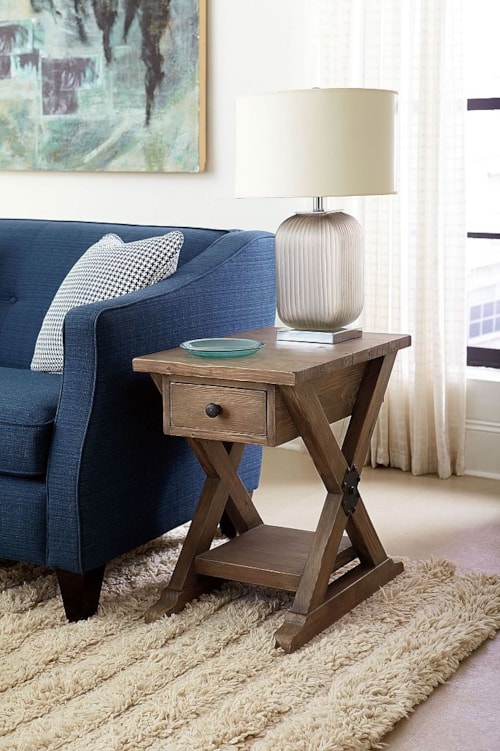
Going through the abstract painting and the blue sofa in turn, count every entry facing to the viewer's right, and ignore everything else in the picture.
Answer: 0

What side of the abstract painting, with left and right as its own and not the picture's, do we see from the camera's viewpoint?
front

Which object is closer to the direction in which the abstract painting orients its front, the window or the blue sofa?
the blue sofa

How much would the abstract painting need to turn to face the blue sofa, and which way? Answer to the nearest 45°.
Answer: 0° — it already faces it

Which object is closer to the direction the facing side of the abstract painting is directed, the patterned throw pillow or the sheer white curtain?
the patterned throw pillow

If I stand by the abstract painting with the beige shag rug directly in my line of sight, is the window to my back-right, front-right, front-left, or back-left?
front-left

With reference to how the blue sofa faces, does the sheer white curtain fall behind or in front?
behind

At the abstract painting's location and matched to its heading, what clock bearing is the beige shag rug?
The beige shag rug is roughly at 12 o'clock from the abstract painting.

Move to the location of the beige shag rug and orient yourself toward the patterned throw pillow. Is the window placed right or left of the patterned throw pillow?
right

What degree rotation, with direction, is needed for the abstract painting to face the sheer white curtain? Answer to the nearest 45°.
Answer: approximately 45° to its left

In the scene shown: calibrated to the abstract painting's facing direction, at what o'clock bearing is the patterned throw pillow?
The patterned throw pillow is roughly at 12 o'clock from the abstract painting.

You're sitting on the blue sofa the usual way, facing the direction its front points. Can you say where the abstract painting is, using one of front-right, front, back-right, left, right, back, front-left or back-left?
back-right

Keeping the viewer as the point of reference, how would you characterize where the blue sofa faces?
facing the viewer and to the left of the viewer
